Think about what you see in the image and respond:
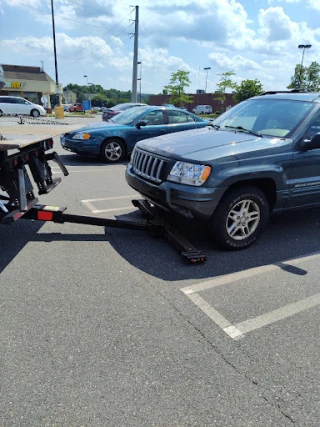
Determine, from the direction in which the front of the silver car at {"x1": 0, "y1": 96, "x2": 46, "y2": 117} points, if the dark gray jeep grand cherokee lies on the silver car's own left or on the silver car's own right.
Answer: on the silver car's own right

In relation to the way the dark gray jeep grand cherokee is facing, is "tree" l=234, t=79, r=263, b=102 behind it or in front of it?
behind

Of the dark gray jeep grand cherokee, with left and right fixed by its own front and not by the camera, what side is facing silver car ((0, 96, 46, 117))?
right

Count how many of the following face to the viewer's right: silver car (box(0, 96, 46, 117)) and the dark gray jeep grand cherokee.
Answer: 1

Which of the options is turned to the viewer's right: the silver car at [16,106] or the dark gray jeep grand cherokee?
the silver car

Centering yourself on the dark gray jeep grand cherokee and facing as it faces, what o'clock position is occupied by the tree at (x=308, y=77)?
The tree is roughly at 5 o'clock from the dark gray jeep grand cherokee.

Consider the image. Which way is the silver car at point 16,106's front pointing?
to the viewer's right

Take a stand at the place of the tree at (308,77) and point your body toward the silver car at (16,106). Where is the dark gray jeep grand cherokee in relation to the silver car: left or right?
left

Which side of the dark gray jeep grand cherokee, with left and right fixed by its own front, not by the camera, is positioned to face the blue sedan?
right
